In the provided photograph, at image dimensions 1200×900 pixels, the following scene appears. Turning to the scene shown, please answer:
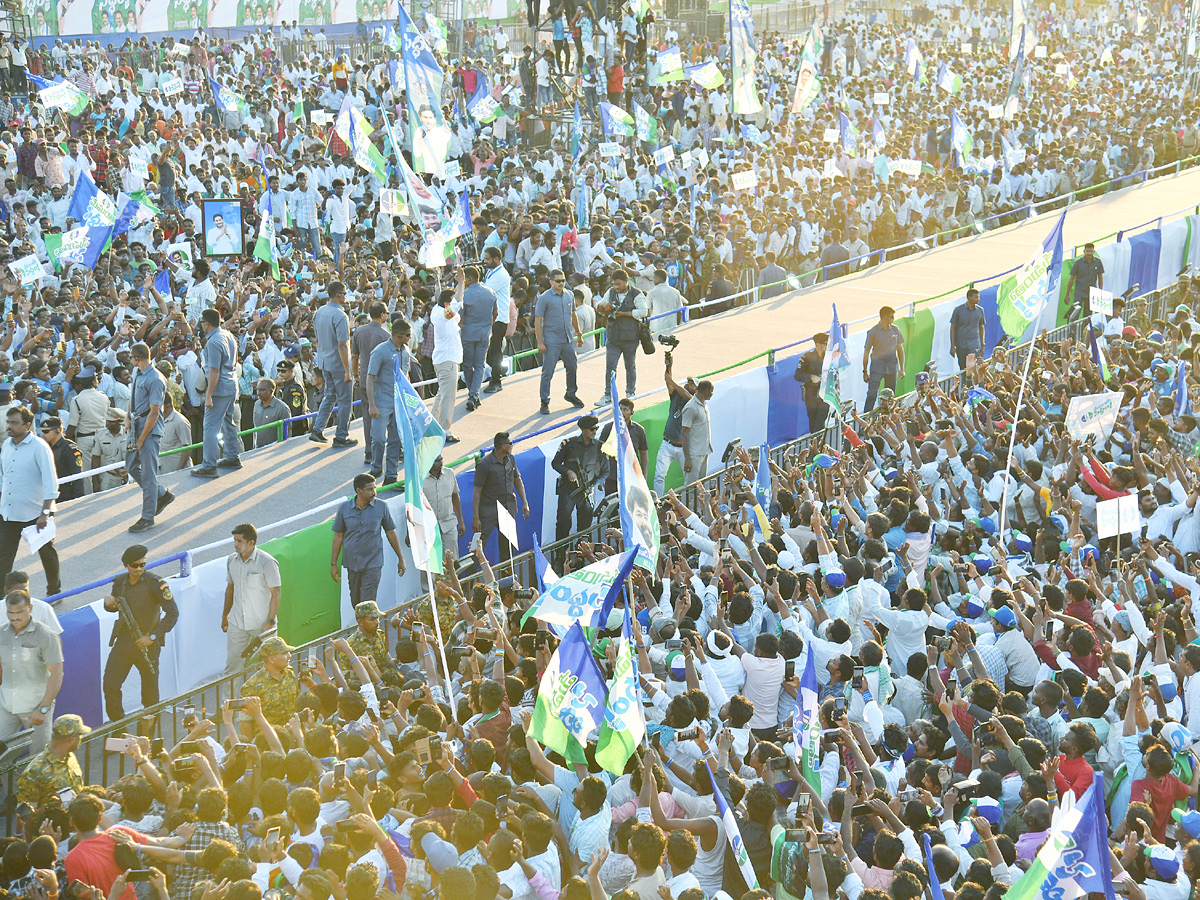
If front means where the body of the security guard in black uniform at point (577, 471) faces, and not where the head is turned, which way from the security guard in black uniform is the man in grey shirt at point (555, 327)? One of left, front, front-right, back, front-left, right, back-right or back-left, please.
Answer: back-left

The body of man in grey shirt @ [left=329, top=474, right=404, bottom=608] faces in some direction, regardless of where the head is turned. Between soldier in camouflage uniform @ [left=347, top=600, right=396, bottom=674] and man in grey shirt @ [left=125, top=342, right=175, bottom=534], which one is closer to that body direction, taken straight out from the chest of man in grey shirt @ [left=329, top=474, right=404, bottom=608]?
the soldier in camouflage uniform

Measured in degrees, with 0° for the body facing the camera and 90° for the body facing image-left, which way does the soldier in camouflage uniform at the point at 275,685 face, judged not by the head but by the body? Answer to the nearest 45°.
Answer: approximately 315°

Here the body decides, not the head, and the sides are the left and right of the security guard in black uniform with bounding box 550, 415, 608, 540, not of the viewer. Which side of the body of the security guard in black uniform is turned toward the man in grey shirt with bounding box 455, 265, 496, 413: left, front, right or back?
back

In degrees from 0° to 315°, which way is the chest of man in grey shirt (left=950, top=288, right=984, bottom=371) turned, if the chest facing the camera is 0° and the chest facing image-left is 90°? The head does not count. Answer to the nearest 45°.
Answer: approximately 315°

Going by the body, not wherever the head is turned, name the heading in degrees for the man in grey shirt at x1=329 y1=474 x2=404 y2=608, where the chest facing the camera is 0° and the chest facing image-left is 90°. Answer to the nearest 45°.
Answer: approximately 0°

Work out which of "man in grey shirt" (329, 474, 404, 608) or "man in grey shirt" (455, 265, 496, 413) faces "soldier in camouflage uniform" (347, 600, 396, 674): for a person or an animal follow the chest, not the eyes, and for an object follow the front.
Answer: "man in grey shirt" (329, 474, 404, 608)

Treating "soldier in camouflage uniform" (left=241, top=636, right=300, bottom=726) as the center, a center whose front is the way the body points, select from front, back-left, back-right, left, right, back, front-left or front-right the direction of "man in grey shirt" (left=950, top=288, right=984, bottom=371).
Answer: left

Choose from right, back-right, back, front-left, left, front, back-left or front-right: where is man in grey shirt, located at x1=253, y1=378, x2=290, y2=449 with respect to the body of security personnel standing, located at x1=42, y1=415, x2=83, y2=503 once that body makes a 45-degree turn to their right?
back-right

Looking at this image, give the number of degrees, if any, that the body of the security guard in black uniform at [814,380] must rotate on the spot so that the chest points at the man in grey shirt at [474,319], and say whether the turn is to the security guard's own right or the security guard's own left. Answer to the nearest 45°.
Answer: approximately 135° to the security guard's own right

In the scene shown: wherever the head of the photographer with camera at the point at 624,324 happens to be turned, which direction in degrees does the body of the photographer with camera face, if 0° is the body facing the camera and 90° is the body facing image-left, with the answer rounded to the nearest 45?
approximately 45°

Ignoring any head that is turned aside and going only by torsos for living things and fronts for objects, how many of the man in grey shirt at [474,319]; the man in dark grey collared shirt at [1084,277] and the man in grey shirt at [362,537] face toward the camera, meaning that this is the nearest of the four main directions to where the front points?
2

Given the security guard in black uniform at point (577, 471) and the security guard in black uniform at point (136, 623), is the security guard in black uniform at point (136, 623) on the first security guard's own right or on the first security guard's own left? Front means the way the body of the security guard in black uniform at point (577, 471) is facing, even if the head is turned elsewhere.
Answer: on the first security guard's own right

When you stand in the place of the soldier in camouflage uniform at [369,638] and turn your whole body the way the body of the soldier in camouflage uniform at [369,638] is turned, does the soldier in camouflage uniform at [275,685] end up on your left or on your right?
on your right
